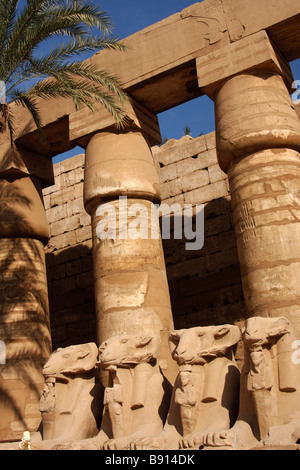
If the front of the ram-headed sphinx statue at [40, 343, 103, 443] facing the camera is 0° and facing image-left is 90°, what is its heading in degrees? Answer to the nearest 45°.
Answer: approximately 90°

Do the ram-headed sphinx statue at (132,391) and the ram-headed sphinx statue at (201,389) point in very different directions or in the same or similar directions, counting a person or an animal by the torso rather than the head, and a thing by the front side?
same or similar directions

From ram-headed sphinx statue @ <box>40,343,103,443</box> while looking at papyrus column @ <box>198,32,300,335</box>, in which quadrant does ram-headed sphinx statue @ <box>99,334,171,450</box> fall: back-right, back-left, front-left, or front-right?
front-right

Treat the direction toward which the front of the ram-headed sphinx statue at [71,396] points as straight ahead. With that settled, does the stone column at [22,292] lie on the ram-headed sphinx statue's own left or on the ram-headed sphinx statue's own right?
on the ram-headed sphinx statue's own right

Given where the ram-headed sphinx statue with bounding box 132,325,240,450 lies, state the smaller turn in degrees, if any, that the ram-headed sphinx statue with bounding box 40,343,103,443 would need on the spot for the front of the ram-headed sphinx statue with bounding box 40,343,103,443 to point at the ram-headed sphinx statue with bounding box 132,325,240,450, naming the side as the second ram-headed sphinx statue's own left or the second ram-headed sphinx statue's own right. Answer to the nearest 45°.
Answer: approximately 135° to the second ram-headed sphinx statue's own left

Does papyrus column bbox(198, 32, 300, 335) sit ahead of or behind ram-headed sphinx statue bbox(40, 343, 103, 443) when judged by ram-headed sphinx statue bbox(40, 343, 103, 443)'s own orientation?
behind

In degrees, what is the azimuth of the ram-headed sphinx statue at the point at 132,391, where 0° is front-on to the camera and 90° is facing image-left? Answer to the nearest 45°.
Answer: approximately 45°
